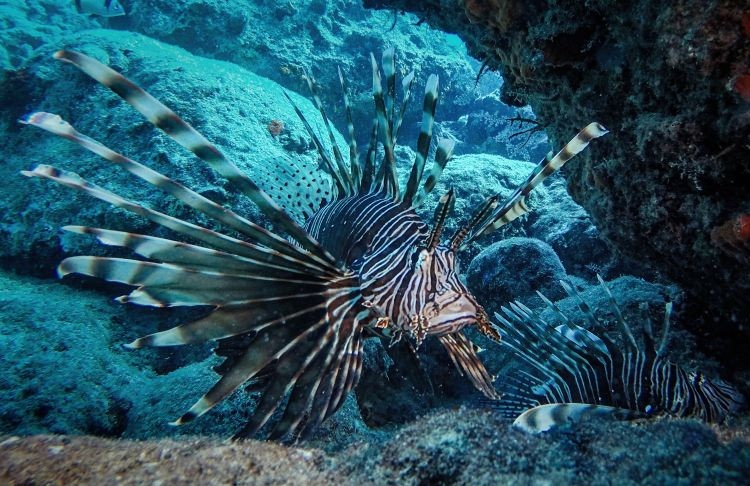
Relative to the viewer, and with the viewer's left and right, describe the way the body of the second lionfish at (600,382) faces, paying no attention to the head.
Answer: facing to the right of the viewer

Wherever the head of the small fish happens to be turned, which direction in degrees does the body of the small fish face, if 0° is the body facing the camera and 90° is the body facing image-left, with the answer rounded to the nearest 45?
approximately 270°

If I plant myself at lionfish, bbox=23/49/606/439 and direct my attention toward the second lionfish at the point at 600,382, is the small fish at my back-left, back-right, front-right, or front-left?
back-left

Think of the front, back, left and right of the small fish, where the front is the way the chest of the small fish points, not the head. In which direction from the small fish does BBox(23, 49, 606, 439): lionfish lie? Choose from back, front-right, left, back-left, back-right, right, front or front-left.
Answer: right

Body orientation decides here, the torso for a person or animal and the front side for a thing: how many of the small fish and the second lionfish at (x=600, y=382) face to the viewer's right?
2

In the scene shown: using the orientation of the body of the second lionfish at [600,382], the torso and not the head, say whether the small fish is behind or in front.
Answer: behind

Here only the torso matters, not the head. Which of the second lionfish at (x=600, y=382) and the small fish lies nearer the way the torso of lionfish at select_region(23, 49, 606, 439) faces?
the second lionfish

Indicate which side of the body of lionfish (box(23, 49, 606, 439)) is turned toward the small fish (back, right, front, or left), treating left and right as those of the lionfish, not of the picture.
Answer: back
